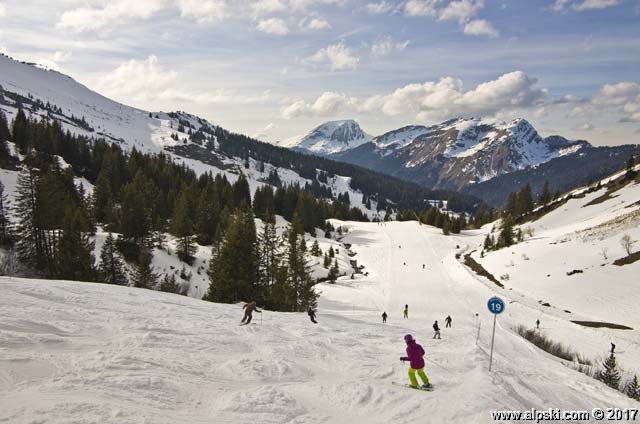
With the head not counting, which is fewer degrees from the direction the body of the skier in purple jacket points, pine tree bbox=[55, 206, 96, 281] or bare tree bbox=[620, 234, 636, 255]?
the pine tree

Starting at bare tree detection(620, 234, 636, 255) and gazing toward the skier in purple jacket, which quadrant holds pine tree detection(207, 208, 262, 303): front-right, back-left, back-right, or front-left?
front-right

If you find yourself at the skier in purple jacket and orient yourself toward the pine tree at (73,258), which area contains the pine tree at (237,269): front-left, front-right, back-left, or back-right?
front-right

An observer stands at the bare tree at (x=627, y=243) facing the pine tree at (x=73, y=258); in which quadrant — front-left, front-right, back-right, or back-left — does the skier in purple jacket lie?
front-left

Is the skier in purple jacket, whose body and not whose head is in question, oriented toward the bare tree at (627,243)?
no
